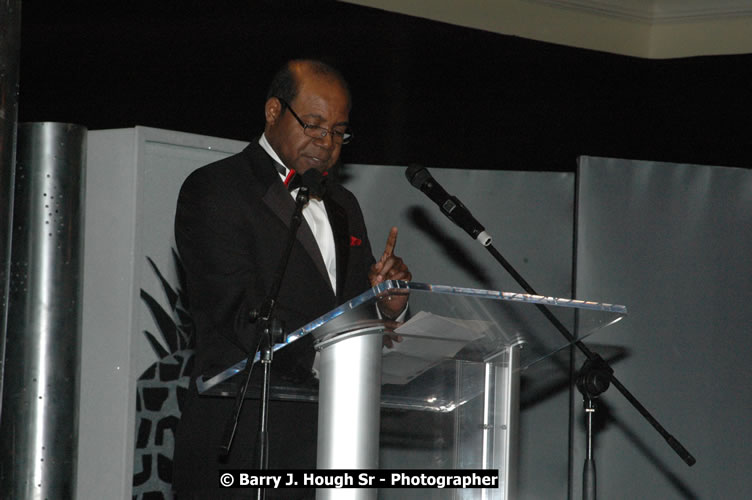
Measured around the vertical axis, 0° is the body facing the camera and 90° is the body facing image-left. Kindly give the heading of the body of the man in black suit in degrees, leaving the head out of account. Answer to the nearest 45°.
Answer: approximately 315°

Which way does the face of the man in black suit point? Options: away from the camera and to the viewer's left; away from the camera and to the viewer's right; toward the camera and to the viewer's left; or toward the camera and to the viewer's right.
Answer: toward the camera and to the viewer's right

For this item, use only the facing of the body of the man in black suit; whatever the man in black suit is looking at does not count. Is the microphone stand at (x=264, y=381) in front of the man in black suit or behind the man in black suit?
in front

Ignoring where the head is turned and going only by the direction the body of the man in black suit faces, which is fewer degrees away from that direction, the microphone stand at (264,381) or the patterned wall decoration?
the microphone stand
